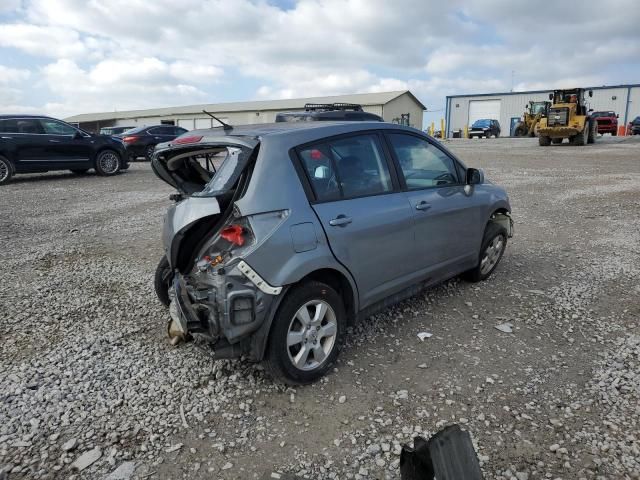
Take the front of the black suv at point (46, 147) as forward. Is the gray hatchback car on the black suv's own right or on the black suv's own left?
on the black suv's own right

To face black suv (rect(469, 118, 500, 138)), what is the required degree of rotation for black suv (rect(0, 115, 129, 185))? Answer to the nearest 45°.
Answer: approximately 45° to its left

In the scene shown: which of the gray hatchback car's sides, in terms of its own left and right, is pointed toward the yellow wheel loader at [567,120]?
front

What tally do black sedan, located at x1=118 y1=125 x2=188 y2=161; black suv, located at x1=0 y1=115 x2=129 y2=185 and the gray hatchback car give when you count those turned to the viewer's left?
0

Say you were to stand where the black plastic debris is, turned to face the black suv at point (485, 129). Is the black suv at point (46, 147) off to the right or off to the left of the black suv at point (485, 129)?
left

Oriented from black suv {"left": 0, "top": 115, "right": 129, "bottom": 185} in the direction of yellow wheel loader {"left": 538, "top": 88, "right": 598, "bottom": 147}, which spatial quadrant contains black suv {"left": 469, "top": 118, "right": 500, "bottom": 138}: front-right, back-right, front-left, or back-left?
front-left

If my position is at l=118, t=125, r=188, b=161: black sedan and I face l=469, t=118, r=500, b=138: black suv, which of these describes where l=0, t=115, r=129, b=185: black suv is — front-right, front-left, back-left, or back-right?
back-right

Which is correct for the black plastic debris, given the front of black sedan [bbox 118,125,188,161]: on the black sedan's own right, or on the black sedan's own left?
on the black sedan's own right

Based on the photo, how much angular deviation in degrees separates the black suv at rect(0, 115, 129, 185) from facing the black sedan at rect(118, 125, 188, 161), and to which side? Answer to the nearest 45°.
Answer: approximately 45° to its left

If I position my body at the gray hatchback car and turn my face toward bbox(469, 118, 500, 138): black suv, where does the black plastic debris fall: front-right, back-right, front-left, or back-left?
back-right

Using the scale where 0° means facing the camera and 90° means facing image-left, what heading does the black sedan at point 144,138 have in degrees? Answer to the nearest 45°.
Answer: approximately 225°

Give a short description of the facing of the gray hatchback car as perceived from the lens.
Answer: facing away from the viewer and to the right of the viewer

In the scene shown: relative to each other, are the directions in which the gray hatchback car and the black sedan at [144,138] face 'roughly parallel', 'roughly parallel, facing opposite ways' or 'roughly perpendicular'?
roughly parallel

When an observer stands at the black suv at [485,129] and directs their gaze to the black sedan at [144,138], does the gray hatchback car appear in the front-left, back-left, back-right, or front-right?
front-left

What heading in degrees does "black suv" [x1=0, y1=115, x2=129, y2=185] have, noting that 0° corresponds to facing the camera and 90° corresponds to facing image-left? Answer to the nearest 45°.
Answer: approximately 270°

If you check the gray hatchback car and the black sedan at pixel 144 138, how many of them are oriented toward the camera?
0
